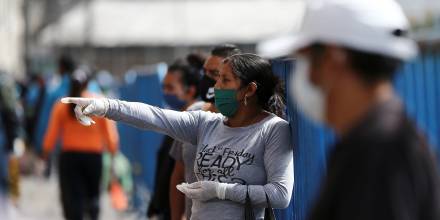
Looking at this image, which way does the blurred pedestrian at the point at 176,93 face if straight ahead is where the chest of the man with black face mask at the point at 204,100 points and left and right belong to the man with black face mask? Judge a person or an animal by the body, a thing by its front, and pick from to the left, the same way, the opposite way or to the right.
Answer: the same way

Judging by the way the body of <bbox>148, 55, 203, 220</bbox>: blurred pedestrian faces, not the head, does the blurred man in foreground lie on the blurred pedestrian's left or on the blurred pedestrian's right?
on the blurred pedestrian's left

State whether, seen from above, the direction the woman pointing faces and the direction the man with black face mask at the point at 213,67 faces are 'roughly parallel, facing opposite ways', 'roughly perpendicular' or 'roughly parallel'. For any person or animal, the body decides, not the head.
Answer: roughly parallel

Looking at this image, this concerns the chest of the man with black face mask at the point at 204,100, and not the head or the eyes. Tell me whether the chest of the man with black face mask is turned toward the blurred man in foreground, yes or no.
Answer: no

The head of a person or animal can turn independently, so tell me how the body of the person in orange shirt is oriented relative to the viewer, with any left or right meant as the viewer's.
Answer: facing away from the viewer

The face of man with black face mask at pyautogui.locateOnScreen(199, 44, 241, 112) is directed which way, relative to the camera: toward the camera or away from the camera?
toward the camera

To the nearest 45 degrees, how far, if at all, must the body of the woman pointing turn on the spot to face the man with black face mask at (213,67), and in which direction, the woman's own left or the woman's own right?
approximately 135° to the woman's own right

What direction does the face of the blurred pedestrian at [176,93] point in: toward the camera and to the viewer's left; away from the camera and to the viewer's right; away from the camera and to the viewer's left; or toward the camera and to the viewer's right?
toward the camera and to the viewer's left

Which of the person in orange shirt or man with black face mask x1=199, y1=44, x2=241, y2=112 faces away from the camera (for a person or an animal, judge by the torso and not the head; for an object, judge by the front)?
the person in orange shirt

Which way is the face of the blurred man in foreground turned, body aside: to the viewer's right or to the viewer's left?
to the viewer's left

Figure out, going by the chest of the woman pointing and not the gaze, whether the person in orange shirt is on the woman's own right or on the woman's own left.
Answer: on the woman's own right

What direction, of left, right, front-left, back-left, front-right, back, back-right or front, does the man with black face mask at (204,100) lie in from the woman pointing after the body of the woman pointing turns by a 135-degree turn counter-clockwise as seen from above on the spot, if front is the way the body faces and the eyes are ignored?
left
